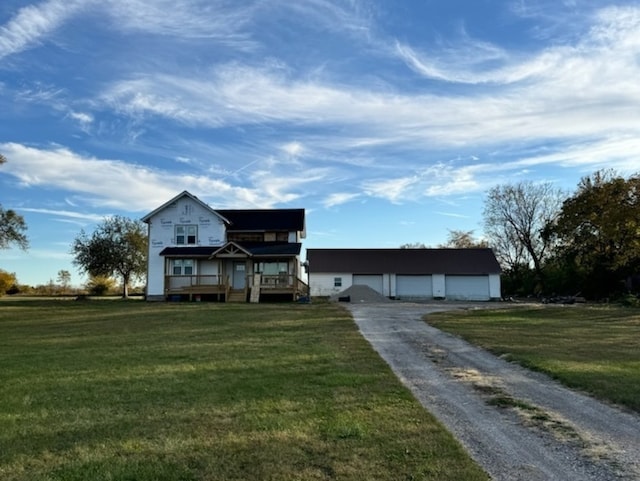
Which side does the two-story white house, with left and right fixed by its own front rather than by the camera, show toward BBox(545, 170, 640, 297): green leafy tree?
left

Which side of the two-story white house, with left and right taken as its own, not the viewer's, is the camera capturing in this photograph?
front
